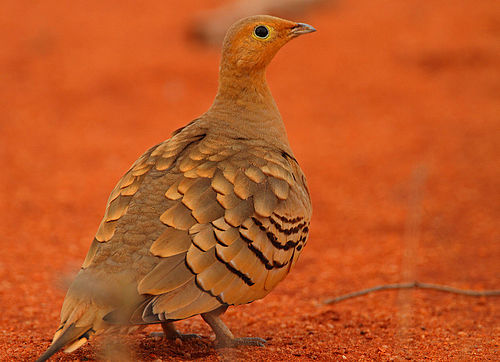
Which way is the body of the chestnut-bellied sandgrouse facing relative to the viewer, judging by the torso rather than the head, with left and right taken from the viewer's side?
facing away from the viewer and to the right of the viewer
